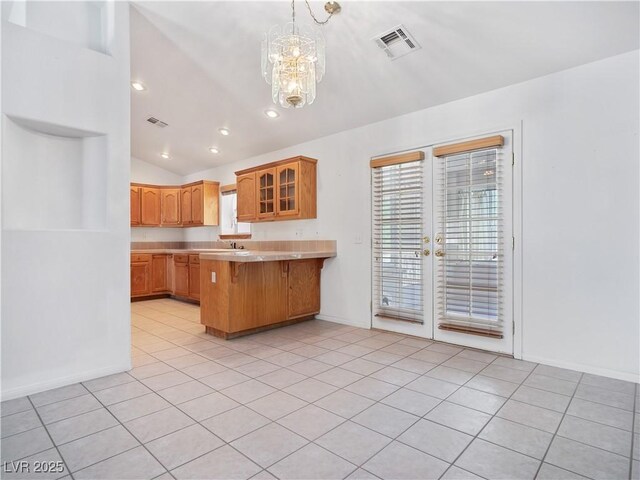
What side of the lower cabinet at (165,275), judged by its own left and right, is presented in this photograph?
front

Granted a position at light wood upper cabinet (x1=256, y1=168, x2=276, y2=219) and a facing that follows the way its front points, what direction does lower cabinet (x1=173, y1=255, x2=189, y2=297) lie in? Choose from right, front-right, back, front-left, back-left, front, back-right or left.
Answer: right

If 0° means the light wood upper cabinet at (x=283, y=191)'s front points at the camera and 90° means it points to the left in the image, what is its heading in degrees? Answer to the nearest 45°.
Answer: approximately 45°

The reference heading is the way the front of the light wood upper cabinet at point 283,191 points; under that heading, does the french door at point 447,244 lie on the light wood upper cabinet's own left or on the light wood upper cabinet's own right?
on the light wood upper cabinet's own left

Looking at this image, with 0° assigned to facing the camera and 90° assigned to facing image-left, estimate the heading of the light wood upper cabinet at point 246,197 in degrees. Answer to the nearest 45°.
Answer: approximately 45°

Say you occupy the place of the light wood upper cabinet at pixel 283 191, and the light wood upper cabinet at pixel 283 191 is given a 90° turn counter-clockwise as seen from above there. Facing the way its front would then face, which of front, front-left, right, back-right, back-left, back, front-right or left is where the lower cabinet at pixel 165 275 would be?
back

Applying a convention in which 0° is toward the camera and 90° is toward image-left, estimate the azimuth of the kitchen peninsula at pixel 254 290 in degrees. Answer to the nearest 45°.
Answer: approximately 315°

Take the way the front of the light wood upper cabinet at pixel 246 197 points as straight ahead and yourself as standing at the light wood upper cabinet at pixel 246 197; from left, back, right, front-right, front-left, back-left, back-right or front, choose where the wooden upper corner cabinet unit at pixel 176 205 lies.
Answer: right

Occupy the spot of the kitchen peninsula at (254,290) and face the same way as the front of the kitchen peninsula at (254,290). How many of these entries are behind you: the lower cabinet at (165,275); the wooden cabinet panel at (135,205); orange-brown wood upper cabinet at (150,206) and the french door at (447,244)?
3

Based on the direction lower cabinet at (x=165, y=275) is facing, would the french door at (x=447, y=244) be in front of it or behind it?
in front

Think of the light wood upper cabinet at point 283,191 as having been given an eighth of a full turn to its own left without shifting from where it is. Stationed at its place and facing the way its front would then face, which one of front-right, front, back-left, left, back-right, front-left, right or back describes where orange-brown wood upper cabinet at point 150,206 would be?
back-right

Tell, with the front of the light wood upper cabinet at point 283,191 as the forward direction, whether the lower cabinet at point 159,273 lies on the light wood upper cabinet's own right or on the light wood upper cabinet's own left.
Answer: on the light wood upper cabinet's own right

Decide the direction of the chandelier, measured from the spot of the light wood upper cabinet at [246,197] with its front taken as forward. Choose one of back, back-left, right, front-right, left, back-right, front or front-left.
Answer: front-left

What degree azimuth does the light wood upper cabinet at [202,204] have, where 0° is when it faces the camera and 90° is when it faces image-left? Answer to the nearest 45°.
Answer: approximately 45°

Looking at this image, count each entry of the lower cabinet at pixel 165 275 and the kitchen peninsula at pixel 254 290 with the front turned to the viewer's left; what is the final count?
0
